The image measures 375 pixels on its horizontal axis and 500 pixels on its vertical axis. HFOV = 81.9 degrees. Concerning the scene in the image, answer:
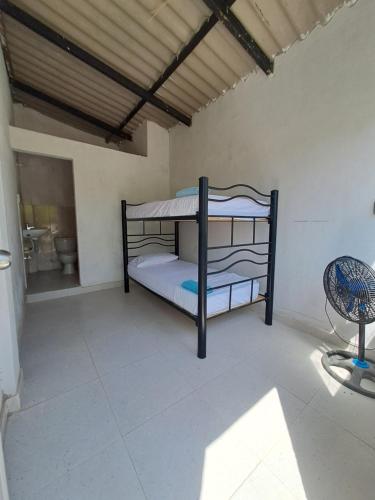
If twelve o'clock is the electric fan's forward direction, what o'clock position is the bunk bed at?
The bunk bed is roughly at 1 o'clock from the electric fan.

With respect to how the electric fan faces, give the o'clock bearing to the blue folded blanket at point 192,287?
The blue folded blanket is roughly at 1 o'clock from the electric fan.

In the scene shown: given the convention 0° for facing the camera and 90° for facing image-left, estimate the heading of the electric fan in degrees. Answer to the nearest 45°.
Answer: approximately 45°

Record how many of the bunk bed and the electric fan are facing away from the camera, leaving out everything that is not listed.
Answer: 0

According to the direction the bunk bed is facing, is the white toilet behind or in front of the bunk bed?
behind

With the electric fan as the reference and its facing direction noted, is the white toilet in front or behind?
in front

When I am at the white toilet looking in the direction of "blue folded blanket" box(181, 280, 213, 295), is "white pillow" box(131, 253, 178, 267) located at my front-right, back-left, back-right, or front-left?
front-left

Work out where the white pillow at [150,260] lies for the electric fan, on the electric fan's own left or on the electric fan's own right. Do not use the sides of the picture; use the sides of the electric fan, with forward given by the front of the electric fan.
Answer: on the electric fan's own right

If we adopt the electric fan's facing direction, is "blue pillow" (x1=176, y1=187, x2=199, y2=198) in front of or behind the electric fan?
in front
